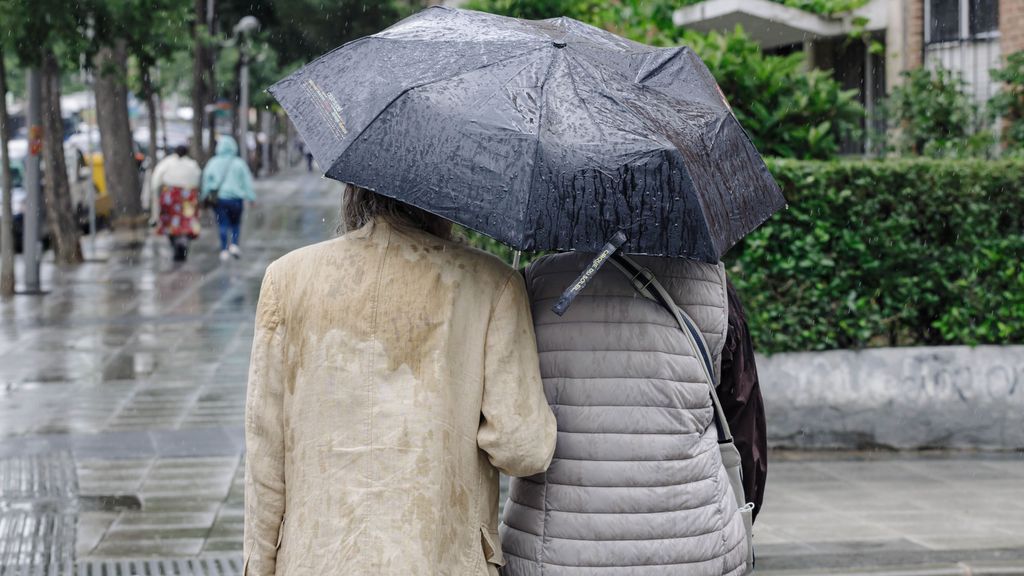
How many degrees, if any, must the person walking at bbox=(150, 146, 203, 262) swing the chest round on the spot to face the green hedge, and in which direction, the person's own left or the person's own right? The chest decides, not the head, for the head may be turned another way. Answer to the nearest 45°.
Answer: approximately 180°

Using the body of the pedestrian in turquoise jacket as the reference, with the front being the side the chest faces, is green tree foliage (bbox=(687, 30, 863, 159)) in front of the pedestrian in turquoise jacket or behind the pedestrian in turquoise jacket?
behind

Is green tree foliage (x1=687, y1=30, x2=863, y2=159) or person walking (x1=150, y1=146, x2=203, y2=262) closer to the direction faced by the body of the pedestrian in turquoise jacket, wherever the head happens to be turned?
the person walking

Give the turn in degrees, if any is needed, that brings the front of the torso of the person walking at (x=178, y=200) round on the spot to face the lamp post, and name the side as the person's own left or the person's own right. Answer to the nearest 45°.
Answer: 0° — they already face it

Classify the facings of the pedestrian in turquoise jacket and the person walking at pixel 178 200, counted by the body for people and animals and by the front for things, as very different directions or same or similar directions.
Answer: same or similar directions

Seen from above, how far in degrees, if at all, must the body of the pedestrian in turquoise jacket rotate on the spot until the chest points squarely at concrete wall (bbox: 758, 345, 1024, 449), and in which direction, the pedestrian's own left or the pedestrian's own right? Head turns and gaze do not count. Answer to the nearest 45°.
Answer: approximately 180°

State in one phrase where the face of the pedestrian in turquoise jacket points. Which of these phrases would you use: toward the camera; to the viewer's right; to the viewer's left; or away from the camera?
away from the camera

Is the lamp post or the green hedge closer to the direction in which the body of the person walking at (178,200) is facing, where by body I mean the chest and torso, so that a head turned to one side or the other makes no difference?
the lamp post

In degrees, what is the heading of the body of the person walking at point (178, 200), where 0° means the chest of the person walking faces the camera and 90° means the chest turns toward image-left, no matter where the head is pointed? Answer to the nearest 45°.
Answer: approximately 180°

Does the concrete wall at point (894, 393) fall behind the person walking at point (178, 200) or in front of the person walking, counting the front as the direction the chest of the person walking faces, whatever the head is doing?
behind

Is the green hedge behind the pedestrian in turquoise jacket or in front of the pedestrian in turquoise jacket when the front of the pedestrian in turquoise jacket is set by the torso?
behind

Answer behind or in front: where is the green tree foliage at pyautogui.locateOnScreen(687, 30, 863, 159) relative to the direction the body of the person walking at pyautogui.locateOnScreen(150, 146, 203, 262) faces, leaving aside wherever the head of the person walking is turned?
behind
